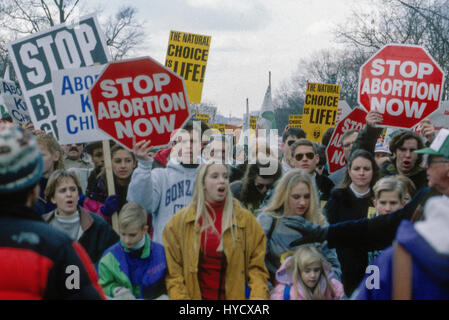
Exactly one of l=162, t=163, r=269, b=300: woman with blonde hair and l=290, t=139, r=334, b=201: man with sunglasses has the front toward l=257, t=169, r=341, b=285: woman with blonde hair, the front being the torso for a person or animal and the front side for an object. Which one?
the man with sunglasses

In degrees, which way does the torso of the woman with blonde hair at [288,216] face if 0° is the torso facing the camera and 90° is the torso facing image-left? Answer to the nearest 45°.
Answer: approximately 315°

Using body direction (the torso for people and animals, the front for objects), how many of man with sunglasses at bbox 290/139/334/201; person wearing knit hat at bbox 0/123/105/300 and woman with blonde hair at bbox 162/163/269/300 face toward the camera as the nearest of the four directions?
2

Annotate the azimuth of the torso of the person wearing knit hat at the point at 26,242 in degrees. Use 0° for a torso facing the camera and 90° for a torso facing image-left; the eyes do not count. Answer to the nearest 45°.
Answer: approximately 180°

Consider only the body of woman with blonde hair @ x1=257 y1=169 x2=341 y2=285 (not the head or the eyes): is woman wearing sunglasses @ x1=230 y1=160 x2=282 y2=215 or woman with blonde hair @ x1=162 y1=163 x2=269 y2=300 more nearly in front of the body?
the woman with blonde hair

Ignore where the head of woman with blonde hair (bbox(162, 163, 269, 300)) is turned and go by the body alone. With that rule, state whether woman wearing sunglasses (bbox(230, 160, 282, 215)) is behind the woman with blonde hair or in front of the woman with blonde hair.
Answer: behind

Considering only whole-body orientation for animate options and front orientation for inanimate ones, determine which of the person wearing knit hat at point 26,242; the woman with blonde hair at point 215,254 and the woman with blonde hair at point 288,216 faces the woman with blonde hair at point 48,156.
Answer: the person wearing knit hat

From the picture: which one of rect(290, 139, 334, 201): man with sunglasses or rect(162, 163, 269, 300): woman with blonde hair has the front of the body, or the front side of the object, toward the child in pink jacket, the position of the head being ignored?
the man with sunglasses
